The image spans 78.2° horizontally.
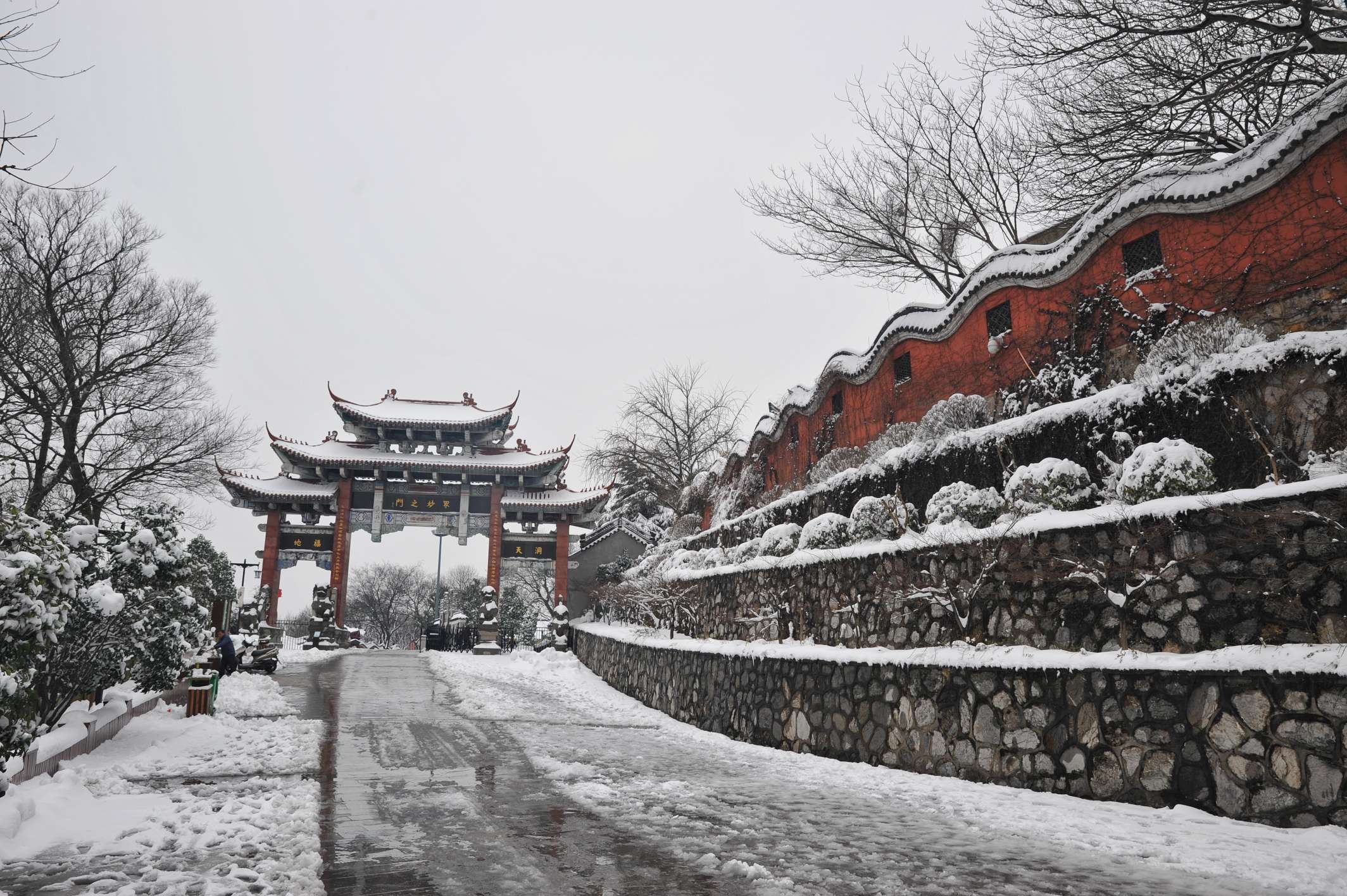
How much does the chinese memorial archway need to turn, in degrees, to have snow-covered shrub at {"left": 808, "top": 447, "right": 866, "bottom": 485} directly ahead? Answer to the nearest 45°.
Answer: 0° — it already faces it

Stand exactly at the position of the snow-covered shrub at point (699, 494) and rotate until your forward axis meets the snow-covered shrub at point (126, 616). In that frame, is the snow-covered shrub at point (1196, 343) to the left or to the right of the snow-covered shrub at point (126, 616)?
left

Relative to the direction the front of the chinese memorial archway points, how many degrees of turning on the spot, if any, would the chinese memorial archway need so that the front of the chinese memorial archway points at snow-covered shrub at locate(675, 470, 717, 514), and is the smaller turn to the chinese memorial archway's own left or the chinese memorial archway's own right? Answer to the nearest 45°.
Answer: approximately 45° to the chinese memorial archway's own left

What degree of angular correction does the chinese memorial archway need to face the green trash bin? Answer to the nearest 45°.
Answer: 0° — it already faces it

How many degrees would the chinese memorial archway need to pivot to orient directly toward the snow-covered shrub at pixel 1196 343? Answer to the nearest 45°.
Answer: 0° — it already faces it

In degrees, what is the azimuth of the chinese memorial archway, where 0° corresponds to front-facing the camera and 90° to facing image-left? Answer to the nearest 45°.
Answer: approximately 0°

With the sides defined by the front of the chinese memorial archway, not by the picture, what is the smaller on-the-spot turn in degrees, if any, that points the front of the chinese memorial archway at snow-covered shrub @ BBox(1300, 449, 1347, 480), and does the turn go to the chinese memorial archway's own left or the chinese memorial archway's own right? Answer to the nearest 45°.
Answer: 0° — it already faces it
